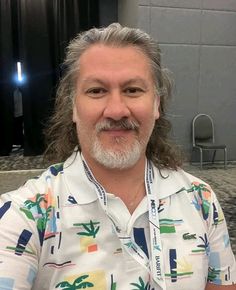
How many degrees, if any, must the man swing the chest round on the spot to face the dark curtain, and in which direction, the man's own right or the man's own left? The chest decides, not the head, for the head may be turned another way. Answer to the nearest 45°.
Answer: approximately 180°

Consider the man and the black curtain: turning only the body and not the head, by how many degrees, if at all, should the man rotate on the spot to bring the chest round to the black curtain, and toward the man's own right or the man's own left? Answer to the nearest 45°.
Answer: approximately 180°

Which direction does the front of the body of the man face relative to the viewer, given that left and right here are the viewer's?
facing the viewer

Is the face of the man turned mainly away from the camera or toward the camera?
toward the camera
